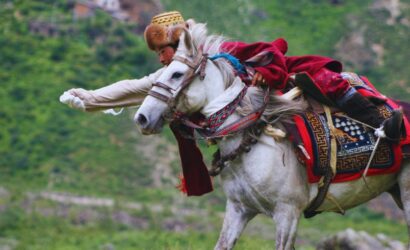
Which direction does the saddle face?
to the viewer's left
